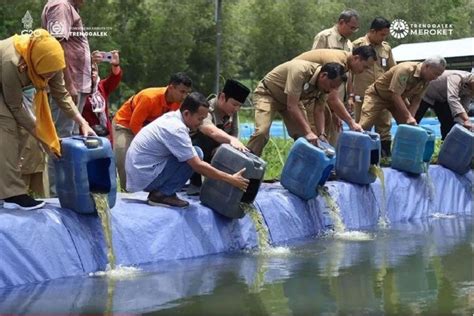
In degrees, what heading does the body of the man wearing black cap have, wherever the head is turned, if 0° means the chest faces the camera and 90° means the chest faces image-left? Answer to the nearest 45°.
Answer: approximately 315°

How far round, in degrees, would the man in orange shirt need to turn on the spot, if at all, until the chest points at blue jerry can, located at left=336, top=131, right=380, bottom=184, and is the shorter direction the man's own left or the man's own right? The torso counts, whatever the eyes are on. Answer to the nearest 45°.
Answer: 0° — they already face it

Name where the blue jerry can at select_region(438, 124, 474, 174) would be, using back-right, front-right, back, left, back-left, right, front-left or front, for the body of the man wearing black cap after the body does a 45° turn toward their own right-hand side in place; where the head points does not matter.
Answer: back-left

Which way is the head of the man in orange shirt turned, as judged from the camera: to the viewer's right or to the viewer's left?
to the viewer's right

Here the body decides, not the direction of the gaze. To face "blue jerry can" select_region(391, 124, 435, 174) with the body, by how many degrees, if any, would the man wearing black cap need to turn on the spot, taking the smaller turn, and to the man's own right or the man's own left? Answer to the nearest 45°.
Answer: approximately 90° to the man's own left

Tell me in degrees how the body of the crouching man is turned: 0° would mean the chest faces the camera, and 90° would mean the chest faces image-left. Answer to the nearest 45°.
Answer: approximately 270°

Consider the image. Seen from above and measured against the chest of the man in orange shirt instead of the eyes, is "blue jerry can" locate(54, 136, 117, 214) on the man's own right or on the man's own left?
on the man's own right

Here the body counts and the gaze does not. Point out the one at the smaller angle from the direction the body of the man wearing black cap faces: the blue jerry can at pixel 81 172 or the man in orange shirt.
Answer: the blue jerry can

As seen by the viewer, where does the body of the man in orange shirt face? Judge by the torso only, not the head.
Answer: to the viewer's right
